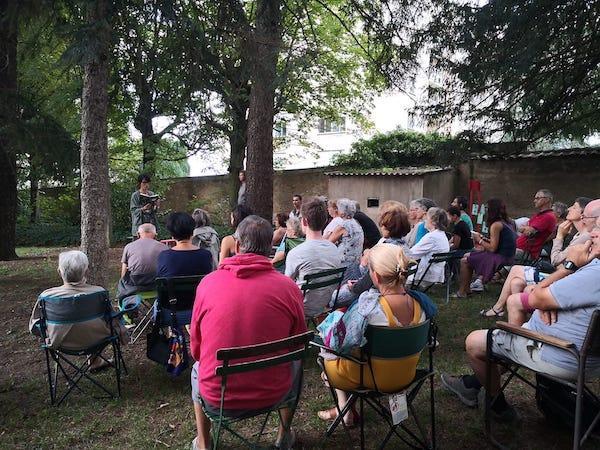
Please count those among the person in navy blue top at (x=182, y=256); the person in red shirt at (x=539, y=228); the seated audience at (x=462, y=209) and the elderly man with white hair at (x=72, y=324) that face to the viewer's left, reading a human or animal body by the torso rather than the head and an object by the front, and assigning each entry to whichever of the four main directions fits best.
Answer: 2

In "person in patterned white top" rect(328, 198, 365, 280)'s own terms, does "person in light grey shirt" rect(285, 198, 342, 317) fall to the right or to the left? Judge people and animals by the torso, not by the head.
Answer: on their left

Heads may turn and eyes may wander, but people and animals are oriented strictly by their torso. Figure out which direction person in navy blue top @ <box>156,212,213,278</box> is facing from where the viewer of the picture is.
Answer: facing away from the viewer

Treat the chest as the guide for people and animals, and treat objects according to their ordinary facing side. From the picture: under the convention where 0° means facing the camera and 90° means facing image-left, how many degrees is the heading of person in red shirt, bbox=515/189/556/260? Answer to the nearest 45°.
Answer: approximately 90°

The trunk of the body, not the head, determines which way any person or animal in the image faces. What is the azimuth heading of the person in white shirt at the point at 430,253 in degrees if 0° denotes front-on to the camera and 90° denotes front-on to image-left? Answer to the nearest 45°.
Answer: approximately 135°

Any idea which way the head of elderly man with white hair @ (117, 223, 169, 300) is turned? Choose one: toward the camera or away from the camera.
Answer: away from the camera

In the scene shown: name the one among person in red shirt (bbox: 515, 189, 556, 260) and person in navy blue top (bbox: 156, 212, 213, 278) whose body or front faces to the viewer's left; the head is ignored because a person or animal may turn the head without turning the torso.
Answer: person in red shirt (bbox: 515, 189, 556, 260)

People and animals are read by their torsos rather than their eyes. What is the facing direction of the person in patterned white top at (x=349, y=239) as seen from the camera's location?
facing away from the viewer and to the left of the viewer

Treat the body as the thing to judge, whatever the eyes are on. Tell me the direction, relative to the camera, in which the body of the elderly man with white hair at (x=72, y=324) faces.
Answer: away from the camera

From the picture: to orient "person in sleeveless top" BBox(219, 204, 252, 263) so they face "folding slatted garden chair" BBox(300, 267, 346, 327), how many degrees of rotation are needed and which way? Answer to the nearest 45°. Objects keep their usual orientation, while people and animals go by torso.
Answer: approximately 180°

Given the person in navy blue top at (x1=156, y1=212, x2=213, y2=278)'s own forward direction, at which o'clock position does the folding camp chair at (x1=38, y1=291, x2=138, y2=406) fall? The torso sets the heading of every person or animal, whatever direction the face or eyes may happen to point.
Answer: The folding camp chair is roughly at 8 o'clock from the person in navy blue top.
